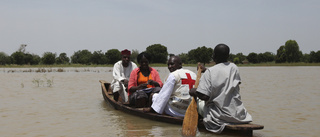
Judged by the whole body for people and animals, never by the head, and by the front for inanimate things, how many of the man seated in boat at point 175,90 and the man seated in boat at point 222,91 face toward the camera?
0

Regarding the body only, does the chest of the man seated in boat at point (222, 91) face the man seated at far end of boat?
yes

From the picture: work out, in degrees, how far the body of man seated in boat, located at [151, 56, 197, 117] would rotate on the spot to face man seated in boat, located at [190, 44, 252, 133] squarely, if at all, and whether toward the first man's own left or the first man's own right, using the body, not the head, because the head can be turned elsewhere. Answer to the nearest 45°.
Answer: approximately 180°

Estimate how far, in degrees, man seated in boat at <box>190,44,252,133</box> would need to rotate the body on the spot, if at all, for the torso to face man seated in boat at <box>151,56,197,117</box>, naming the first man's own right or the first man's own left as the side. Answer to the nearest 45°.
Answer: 0° — they already face them

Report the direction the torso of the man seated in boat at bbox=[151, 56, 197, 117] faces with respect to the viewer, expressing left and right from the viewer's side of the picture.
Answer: facing away from the viewer and to the left of the viewer

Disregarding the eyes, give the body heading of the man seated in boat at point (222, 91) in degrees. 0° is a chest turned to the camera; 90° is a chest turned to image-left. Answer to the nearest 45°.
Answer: approximately 135°

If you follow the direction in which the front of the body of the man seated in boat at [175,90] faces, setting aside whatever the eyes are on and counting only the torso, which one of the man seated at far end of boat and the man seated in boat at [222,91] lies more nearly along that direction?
the man seated at far end of boat
